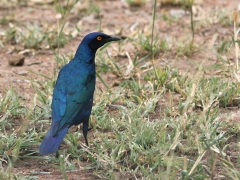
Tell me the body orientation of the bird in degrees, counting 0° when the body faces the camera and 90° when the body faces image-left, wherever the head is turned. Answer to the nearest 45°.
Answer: approximately 225°

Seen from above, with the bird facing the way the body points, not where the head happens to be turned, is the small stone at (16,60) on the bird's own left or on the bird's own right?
on the bird's own left
